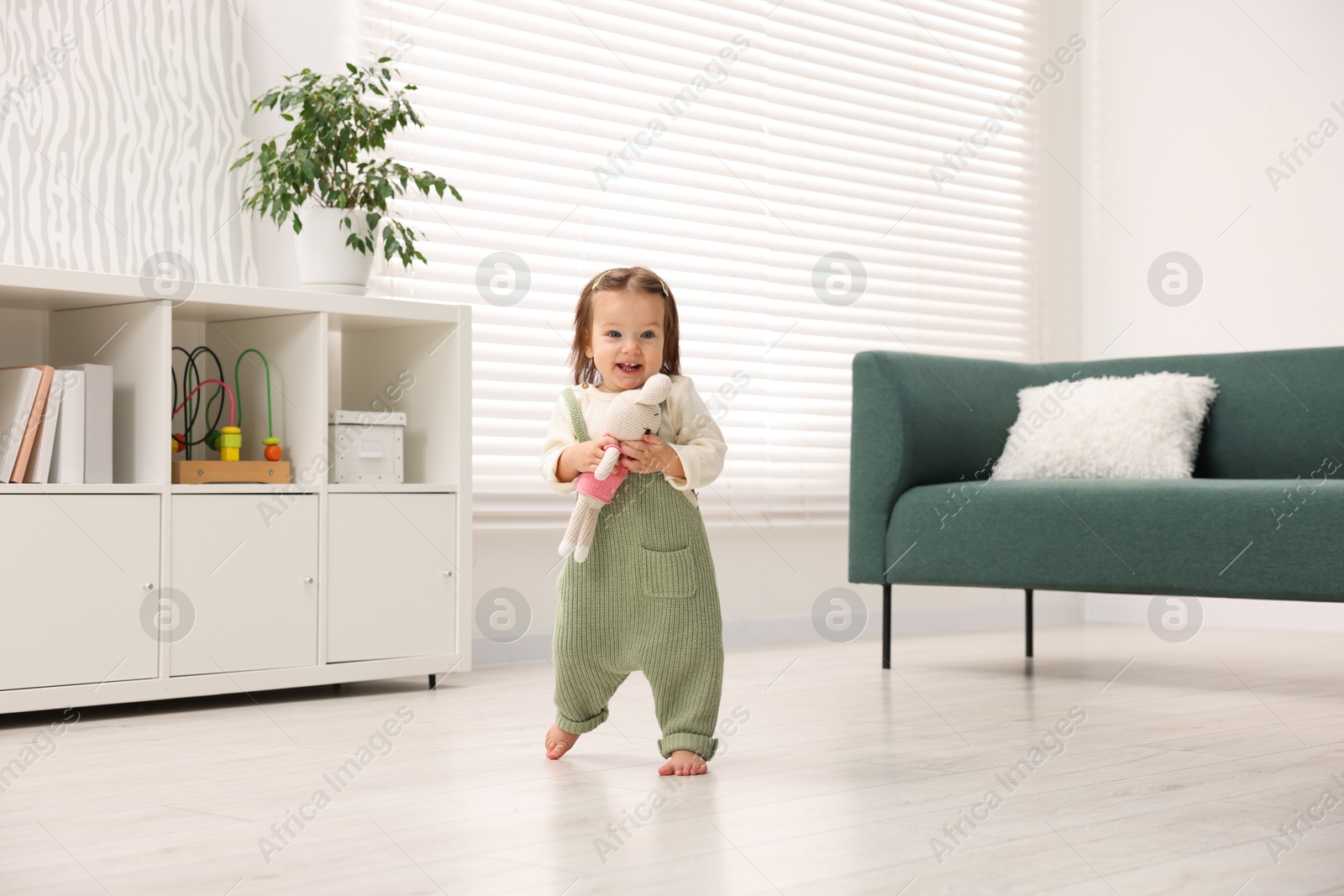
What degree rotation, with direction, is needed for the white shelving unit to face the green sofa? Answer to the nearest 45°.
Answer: approximately 45° to its left

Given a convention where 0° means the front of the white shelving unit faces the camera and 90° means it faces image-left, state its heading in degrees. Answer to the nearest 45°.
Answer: approximately 315°

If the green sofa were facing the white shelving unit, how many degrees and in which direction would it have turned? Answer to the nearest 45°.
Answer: approximately 45° to its right

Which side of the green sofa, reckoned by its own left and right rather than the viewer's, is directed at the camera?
front

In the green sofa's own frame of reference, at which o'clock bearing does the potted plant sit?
The potted plant is roughly at 2 o'clock from the green sofa.

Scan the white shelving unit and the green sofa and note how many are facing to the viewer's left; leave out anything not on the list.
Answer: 0
